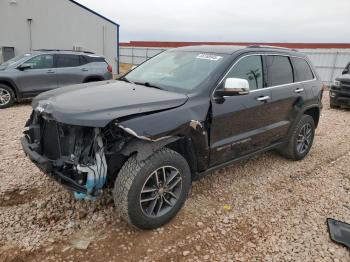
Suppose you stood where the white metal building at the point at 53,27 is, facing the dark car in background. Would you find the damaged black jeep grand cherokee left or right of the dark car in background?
right

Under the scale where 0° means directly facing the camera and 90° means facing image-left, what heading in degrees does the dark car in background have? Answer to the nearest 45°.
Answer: approximately 45°

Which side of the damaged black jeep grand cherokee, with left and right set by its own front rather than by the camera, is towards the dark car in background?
back

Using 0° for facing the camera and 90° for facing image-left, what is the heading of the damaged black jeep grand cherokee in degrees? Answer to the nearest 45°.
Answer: approximately 45°

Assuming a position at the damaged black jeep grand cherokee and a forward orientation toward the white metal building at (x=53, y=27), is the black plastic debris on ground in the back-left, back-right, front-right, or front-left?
back-right

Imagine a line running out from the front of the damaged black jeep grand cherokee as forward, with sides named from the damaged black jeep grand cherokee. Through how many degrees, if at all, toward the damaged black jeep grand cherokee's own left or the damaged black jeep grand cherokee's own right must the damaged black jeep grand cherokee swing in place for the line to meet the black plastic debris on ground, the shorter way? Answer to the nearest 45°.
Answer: approximately 135° to the damaged black jeep grand cherokee's own left

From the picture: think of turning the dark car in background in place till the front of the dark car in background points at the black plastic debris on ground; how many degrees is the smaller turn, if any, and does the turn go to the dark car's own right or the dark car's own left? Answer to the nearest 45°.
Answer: approximately 45° to the dark car's own left
